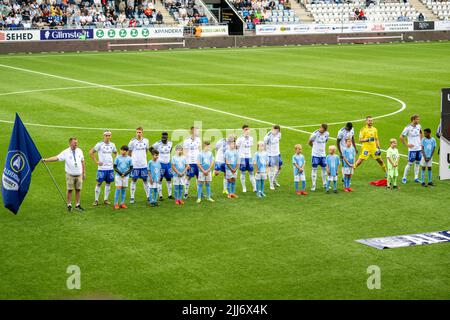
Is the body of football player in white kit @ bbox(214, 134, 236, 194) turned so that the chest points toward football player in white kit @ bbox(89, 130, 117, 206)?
no

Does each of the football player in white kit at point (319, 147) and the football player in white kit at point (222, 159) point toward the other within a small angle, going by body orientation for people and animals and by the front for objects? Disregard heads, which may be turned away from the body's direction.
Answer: no

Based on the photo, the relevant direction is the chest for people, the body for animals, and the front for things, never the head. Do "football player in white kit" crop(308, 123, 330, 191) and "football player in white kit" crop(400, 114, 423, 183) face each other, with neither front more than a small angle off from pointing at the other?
no

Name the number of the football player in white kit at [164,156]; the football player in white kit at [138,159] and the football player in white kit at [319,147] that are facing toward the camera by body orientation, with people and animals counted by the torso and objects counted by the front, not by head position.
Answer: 3

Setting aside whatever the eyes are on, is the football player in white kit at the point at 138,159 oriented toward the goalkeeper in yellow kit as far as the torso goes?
no

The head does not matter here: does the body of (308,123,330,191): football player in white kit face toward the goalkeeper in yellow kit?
no

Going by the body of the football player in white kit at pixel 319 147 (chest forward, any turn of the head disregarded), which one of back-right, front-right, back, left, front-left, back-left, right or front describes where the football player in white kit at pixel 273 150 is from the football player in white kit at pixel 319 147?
right

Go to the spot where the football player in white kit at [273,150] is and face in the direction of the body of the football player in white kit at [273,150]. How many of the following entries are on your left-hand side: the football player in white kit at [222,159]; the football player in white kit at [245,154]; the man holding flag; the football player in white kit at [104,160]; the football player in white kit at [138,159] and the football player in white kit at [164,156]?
0

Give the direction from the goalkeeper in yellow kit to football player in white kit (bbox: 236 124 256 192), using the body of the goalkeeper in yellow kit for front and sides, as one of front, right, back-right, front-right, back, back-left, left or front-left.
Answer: front-right

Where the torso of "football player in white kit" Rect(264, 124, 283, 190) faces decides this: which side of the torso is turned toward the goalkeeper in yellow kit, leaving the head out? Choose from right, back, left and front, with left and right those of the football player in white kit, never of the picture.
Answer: left

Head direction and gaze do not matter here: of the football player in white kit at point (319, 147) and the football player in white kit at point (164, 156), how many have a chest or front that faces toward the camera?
2

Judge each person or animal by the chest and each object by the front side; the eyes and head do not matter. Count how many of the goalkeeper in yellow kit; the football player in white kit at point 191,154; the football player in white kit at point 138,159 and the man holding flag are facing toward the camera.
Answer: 4

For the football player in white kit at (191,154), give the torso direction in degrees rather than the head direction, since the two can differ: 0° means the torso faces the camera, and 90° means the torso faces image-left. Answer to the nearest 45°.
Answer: approximately 0°

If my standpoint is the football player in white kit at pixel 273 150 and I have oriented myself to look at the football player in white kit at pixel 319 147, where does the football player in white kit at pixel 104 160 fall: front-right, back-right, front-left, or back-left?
back-right

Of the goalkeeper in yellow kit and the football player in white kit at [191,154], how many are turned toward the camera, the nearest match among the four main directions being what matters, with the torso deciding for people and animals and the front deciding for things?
2

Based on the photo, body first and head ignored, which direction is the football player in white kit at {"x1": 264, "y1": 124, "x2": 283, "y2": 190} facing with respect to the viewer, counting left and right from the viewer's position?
facing the viewer and to the right of the viewer

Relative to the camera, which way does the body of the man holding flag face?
toward the camera

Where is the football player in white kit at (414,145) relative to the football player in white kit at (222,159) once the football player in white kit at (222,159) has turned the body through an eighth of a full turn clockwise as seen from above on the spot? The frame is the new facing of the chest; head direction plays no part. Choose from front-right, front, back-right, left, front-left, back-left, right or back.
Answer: left

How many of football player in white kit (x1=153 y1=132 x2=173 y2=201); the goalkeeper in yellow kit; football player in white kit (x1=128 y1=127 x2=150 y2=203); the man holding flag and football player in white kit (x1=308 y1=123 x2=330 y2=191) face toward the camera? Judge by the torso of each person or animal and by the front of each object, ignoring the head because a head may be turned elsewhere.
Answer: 5

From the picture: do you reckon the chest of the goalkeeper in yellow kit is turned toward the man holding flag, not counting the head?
no

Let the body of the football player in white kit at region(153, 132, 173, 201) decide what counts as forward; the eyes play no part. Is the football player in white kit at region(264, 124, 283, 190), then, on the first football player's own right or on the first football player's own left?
on the first football player's own left

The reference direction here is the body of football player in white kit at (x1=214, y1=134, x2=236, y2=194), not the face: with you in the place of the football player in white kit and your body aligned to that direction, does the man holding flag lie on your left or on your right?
on your right

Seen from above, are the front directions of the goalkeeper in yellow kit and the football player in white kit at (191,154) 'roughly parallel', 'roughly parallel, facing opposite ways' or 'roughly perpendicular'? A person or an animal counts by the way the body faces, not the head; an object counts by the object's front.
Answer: roughly parallel

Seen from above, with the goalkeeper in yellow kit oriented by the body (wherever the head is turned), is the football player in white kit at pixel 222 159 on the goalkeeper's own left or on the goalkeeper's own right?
on the goalkeeper's own right
